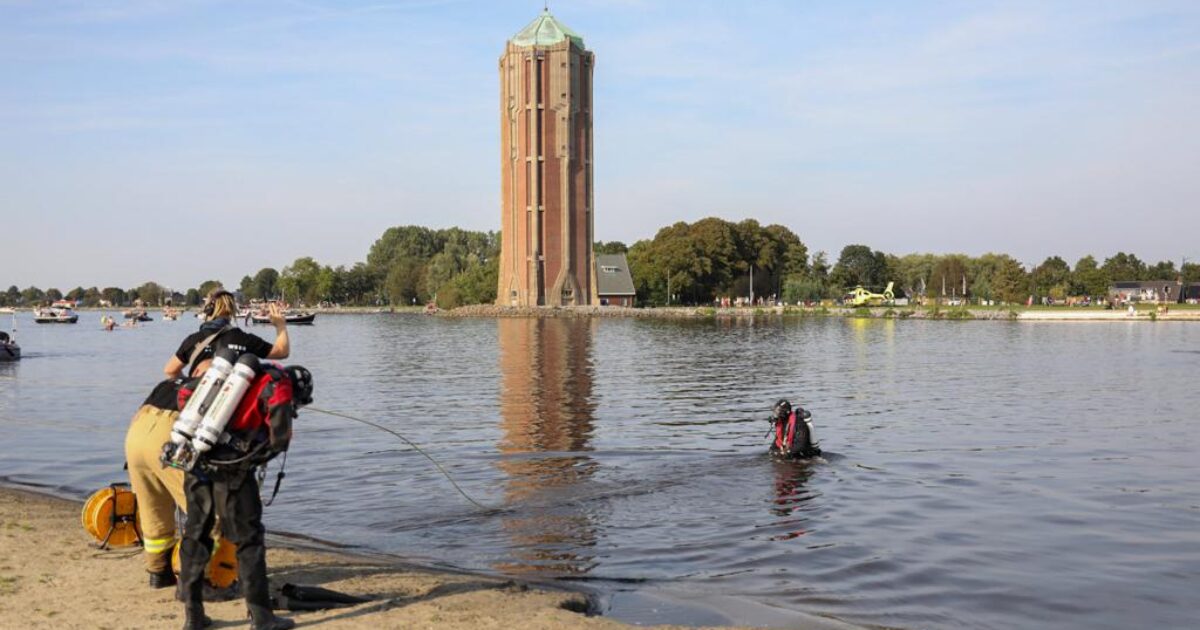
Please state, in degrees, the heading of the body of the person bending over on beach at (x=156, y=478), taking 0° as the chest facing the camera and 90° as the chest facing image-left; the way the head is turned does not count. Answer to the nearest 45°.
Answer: approximately 270°

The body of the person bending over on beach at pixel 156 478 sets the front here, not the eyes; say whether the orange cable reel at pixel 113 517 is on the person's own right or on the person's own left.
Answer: on the person's own left

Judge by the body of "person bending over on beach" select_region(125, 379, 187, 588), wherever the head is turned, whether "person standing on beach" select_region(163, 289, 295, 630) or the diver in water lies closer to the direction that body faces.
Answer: the diver in water

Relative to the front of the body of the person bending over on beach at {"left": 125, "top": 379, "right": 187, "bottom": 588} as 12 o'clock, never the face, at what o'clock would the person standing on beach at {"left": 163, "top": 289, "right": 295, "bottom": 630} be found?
the person standing on beach at {"left": 163, "top": 289, "right": 295, "bottom": 630} is roughly at 2 o'clock from the person bending over on beach at {"left": 125, "top": 379, "right": 187, "bottom": 588}.

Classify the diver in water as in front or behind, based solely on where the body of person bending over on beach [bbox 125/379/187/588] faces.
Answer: in front

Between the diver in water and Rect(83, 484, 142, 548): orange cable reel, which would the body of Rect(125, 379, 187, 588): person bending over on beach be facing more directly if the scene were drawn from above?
the diver in water

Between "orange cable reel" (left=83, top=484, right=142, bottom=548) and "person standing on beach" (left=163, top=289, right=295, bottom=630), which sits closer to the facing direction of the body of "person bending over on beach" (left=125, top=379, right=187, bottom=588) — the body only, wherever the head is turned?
the person standing on beach
